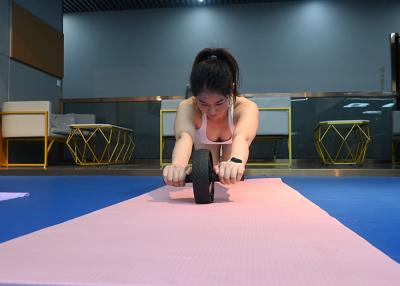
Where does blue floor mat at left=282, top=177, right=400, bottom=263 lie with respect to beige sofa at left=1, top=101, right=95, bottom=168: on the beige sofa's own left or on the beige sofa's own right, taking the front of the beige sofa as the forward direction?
on the beige sofa's own right

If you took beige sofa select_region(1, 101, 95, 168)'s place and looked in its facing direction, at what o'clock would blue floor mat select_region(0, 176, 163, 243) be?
The blue floor mat is roughly at 3 o'clock from the beige sofa.

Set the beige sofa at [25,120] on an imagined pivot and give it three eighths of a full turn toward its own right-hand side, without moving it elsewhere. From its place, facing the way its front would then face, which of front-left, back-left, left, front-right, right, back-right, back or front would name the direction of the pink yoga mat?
front-left

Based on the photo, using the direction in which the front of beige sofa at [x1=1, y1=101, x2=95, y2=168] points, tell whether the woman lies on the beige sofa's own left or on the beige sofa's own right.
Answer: on the beige sofa's own right

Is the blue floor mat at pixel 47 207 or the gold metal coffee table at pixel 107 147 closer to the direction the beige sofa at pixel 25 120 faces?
the gold metal coffee table

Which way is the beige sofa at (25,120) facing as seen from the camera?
to the viewer's right
